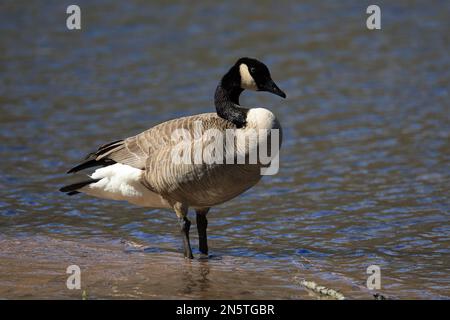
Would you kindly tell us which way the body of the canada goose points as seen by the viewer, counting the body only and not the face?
to the viewer's right
